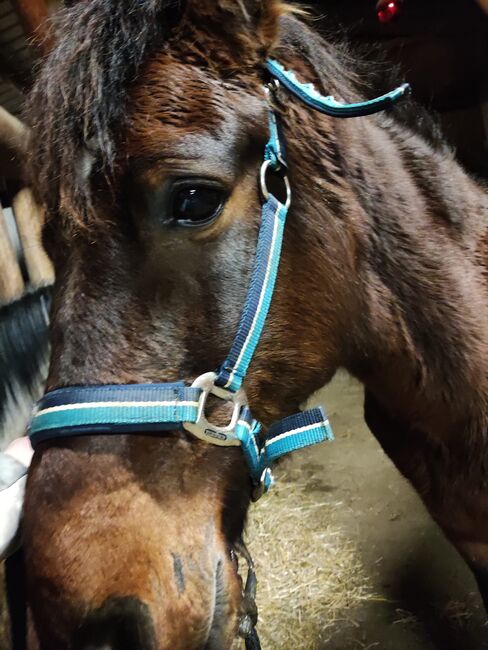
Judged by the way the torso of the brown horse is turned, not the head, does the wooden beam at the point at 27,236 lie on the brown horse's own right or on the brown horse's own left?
on the brown horse's own right

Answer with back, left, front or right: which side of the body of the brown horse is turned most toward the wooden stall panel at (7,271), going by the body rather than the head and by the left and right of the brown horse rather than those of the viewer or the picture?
right

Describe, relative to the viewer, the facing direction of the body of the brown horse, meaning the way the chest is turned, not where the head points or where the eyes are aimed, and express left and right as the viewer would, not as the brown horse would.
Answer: facing the viewer and to the left of the viewer

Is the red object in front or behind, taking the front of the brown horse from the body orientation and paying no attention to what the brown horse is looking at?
behind
